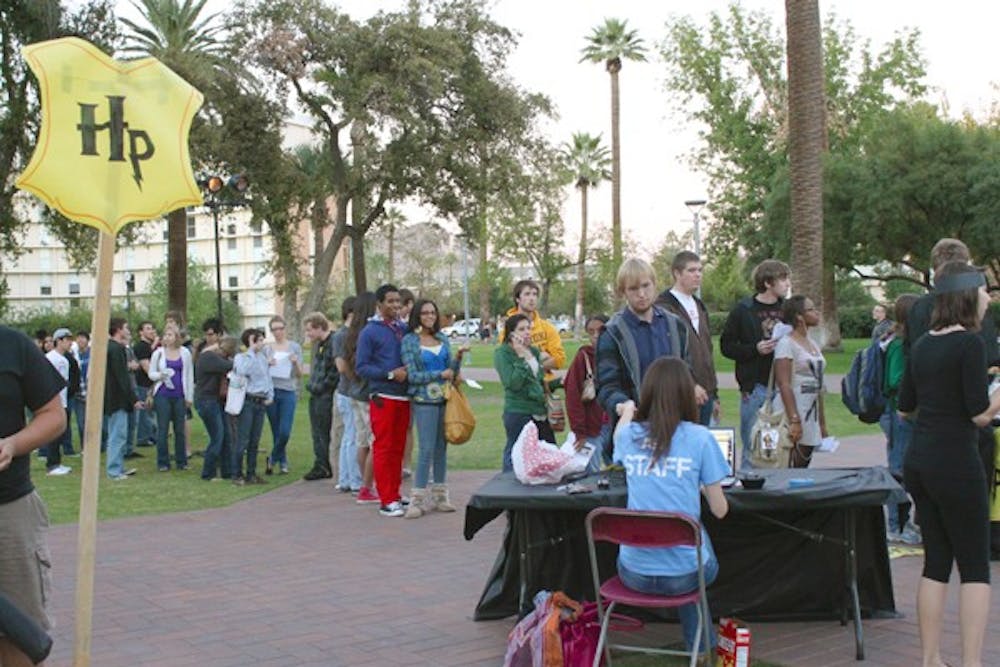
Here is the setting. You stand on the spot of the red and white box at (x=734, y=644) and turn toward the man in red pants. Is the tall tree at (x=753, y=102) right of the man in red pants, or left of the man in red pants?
right

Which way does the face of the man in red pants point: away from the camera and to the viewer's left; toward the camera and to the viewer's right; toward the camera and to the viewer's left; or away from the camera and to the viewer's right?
toward the camera and to the viewer's right

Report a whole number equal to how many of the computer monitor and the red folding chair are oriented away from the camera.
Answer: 1

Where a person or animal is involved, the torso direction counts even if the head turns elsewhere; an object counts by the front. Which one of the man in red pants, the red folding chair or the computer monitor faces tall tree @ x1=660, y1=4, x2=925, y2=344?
the red folding chair

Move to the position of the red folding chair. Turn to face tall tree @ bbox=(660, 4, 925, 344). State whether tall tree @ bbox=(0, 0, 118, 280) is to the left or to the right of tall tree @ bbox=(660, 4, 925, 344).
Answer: left

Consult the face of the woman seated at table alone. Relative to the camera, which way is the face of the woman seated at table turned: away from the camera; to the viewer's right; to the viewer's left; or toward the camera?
away from the camera

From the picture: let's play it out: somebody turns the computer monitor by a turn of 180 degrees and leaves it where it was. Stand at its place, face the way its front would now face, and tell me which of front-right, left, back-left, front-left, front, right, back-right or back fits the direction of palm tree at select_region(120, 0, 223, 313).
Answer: front-left

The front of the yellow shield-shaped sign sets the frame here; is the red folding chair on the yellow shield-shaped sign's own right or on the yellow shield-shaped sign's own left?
on the yellow shield-shaped sign's own left

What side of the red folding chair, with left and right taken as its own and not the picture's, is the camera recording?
back

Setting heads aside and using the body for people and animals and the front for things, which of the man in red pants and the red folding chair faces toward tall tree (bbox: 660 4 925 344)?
the red folding chair
